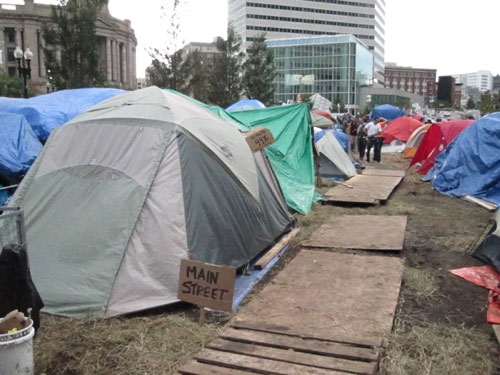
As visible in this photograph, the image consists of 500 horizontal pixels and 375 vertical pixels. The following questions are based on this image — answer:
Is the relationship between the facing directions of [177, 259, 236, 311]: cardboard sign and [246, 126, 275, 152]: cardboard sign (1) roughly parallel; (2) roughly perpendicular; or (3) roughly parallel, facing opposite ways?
roughly parallel

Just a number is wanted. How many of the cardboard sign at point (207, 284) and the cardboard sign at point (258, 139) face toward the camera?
2

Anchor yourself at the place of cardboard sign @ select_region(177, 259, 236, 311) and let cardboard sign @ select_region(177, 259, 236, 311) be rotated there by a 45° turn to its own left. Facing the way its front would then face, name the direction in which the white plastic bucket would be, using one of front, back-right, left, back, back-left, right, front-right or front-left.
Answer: right

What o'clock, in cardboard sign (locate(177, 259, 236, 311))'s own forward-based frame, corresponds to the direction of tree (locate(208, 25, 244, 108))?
The tree is roughly at 6 o'clock from the cardboard sign.

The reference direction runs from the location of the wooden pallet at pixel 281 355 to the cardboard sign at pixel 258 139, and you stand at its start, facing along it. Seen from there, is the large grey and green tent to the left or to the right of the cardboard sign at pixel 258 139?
left

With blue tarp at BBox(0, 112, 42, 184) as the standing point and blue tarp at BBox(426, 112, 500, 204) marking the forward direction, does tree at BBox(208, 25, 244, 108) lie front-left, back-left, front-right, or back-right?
front-left

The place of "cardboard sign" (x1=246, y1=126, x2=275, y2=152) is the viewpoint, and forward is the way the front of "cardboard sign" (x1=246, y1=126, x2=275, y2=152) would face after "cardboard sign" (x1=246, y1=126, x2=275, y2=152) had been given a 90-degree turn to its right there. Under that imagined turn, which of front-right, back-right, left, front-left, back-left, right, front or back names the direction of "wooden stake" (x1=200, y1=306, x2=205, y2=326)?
left

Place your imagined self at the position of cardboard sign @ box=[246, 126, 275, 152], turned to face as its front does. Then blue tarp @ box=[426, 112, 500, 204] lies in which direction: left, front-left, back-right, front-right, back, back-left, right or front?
back-left

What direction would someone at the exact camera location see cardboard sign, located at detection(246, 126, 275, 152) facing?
facing the viewer

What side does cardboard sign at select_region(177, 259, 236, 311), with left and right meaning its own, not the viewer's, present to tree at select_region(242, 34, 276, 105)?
back

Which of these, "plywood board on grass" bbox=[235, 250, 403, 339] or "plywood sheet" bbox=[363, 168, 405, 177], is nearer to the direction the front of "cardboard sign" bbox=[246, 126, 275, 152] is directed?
the plywood board on grass

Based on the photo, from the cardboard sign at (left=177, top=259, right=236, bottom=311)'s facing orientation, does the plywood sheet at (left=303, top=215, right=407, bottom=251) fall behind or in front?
behind
